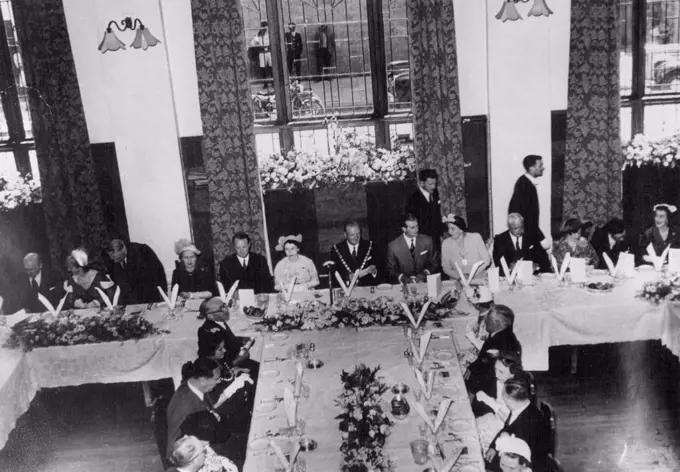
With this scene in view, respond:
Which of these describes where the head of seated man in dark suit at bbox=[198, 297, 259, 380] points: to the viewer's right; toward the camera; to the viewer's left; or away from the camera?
to the viewer's right

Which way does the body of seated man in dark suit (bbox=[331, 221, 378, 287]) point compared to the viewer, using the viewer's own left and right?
facing the viewer

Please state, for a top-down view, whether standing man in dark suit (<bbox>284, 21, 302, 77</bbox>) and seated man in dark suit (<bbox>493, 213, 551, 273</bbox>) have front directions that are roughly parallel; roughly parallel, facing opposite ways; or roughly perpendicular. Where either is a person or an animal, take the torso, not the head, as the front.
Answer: roughly parallel

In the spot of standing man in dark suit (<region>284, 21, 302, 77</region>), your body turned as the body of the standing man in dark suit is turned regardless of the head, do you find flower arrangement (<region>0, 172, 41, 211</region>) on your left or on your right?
on your right

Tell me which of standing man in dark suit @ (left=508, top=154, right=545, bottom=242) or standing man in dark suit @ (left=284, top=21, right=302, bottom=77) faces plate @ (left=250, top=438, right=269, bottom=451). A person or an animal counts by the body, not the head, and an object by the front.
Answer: standing man in dark suit @ (left=284, top=21, right=302, bottom=77)

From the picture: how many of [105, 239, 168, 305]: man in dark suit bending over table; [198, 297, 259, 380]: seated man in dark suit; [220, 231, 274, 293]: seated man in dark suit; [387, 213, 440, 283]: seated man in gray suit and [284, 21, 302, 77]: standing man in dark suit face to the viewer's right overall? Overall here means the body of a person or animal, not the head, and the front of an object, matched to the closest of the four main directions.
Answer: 1

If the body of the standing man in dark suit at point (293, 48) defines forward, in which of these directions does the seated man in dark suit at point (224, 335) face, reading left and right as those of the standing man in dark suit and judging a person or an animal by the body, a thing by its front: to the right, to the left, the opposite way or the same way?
to the left

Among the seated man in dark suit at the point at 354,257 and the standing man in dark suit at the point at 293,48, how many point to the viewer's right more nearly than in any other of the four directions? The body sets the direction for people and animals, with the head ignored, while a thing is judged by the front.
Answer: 0

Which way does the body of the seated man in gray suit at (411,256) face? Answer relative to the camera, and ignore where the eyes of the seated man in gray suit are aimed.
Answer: toward the camera

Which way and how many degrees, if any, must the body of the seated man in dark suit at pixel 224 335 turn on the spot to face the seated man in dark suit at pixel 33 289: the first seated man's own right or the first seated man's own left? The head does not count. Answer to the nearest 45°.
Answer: approximately 135° to the first seated man's own left

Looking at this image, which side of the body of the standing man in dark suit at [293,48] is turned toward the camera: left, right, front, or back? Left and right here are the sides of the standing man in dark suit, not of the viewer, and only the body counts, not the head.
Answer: front

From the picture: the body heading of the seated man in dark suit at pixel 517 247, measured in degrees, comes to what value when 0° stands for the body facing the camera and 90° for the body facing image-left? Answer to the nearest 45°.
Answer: approximately 0°

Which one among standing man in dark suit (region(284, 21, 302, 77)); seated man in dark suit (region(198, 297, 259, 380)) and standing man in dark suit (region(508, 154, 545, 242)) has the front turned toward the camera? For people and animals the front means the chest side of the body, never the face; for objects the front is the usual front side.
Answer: standing man in dark suit (region(284, 21, 302, 77))

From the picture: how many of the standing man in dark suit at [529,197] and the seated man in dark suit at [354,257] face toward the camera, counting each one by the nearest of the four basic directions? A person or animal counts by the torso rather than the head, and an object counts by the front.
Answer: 1
